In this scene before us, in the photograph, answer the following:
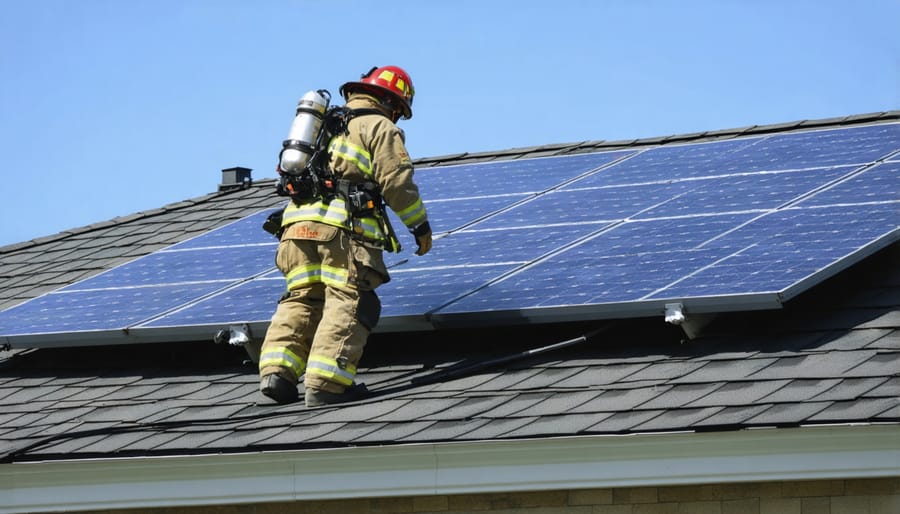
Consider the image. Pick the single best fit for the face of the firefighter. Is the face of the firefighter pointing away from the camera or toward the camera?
away from the camera

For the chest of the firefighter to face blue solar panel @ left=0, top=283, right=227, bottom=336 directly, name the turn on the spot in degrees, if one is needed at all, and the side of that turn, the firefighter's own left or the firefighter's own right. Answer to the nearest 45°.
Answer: approximately 90° to the firefighter's own left

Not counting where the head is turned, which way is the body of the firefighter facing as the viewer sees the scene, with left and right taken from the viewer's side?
facing away from the viewer and to the right of the viewer

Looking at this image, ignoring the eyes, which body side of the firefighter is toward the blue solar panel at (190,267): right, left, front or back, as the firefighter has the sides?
left
